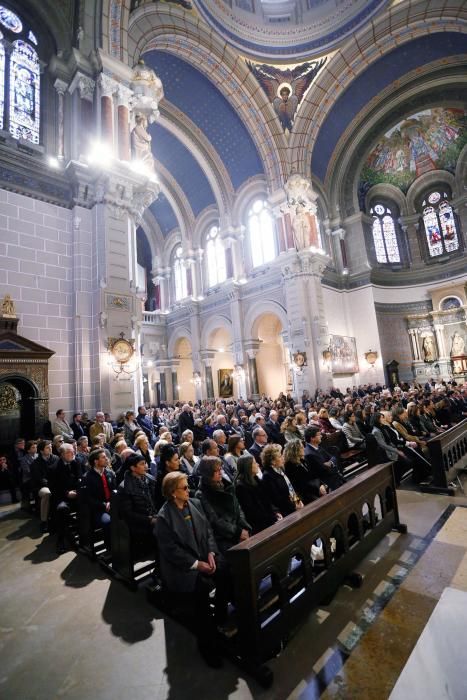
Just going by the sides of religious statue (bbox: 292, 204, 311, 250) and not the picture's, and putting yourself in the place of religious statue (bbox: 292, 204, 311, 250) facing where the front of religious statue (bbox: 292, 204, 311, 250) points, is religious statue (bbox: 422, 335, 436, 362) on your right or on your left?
on your left

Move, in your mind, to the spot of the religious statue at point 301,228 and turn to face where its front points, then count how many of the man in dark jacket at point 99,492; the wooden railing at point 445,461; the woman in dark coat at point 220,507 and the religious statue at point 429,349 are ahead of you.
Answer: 3

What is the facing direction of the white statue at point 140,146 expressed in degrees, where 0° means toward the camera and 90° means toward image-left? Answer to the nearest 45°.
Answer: approximately 270°

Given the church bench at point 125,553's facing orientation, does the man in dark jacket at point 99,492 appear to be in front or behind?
behind

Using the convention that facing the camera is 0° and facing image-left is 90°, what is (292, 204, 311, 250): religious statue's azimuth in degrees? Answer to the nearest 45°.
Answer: approximately 0°

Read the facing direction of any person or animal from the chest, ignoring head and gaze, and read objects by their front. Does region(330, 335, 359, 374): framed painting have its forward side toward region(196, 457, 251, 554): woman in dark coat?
yes

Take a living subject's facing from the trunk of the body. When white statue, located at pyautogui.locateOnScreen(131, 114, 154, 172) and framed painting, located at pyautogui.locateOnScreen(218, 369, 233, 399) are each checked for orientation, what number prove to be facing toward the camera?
1
